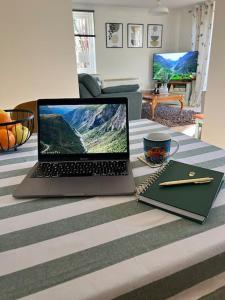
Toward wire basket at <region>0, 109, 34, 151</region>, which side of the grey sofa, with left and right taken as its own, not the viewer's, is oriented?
right

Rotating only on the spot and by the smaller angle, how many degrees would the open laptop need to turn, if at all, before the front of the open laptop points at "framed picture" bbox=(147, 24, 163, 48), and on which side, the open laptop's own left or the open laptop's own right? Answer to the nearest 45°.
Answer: approximately 180°

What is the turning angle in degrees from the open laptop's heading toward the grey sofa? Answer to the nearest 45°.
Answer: approximately 180°

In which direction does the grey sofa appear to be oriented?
to the viewer's right

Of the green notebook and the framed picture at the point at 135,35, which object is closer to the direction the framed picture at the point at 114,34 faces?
the green notebook

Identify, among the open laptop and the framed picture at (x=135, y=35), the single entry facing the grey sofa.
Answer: the framed picture

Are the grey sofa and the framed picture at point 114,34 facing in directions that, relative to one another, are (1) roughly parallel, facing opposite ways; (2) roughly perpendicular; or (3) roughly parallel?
roughly perpendicular

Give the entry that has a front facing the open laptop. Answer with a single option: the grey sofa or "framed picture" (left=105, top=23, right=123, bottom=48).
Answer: the framed picture

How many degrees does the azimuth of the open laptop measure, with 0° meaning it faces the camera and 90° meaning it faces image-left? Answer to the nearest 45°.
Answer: approximately 0°

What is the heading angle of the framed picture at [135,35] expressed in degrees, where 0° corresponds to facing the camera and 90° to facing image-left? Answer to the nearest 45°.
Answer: approximately 0°

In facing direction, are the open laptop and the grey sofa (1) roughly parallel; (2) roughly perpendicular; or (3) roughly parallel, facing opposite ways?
roughly perpendicular

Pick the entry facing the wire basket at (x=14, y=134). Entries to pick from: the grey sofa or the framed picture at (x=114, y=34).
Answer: the framed picture

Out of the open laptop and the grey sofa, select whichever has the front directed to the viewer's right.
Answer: the grey sofa

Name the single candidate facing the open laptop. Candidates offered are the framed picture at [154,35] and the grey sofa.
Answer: the framed picture
